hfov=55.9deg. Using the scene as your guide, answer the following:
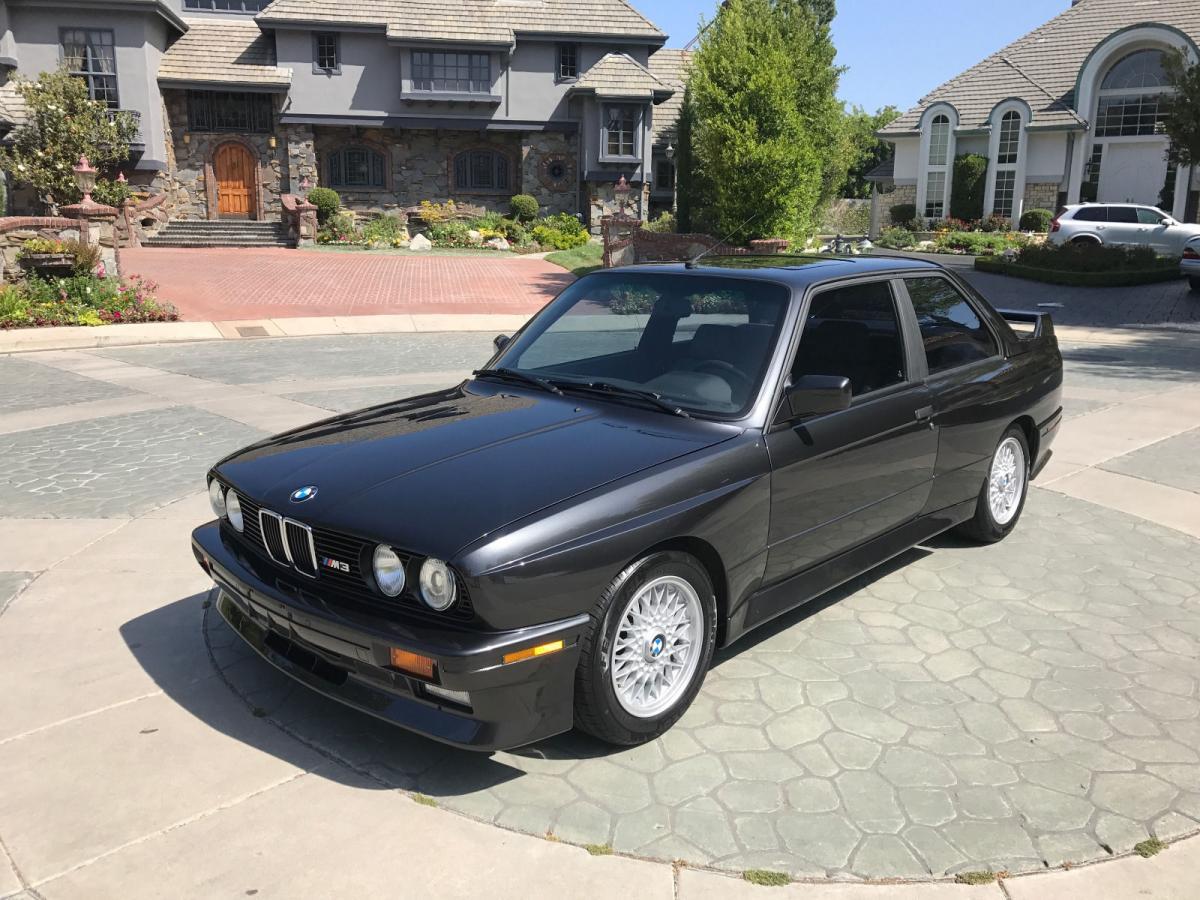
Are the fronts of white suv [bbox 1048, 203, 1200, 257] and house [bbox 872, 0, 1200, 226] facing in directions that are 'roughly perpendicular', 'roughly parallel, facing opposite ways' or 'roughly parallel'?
roughly perpendicular

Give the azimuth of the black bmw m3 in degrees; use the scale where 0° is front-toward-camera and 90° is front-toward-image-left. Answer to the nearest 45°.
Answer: approximately 45°

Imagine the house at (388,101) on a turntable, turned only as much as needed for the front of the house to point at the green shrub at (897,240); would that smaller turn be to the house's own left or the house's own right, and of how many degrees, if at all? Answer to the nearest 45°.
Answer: approximately 90° to the house's own left

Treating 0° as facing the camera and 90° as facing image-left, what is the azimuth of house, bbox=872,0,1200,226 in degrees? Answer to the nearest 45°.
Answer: approximately 0°

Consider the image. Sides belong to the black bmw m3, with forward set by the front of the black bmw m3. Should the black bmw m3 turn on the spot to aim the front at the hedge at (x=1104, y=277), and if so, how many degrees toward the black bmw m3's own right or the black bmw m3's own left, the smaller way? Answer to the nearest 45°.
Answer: approximately 180°

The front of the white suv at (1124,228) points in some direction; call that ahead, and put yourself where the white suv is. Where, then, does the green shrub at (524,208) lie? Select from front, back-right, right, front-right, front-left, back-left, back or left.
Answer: back

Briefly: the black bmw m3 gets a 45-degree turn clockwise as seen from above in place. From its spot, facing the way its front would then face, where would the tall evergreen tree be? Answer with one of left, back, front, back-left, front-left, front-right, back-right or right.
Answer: right

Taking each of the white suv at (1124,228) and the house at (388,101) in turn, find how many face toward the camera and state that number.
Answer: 1

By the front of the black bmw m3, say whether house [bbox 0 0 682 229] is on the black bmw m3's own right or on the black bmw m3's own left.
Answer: on the black bmw m3's own right

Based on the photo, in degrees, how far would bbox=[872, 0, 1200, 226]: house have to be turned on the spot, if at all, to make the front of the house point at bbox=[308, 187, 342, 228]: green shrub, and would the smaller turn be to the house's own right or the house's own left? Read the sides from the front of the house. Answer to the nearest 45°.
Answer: approximately 45° to the house's own right

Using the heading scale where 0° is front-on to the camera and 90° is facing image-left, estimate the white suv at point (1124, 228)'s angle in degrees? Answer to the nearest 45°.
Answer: approximately 270°
